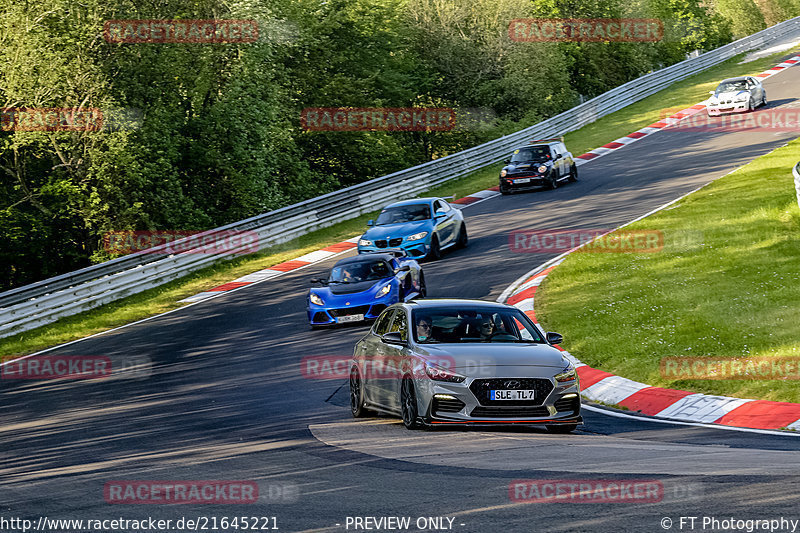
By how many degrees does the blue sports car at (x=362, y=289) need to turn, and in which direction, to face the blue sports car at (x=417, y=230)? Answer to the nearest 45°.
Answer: approximately 135° to its right

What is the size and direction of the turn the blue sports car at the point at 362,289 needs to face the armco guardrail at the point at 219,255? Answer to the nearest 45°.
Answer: approximately 135° to its right

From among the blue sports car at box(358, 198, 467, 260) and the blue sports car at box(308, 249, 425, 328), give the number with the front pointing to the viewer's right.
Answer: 0

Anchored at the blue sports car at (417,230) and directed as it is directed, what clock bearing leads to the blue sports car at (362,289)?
the blue sports car at (362,289) is roughly at 11 o'clock from the blue sports car at (417,230).

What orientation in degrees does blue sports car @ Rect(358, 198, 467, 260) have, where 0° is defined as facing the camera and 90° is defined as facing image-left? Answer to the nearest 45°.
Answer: approximately 45°

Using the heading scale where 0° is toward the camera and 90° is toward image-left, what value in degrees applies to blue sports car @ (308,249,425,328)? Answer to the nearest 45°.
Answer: approximately 45°

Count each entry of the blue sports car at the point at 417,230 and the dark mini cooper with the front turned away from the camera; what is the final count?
0

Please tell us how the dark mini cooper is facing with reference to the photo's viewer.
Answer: facing the viewer and to the left of the viewer

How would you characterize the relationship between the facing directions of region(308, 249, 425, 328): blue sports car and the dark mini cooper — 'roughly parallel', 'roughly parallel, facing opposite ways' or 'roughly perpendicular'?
roughly parallel

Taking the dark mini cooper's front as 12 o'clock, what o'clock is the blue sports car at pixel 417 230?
The blue sports car is roughly at 11 o'clock from the dark mini cooper.

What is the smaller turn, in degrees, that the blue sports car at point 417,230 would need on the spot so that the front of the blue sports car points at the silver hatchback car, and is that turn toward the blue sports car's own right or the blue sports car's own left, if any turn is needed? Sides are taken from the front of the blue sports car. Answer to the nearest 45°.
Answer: approximately 45° to the blue sports car's own left

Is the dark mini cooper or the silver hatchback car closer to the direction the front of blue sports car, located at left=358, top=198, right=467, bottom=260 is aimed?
the silver hatchback car
